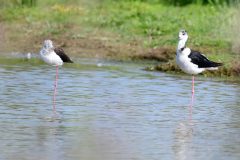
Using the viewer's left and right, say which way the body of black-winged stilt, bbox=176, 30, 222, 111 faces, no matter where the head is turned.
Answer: facing the viewer and to the left of the viewer
